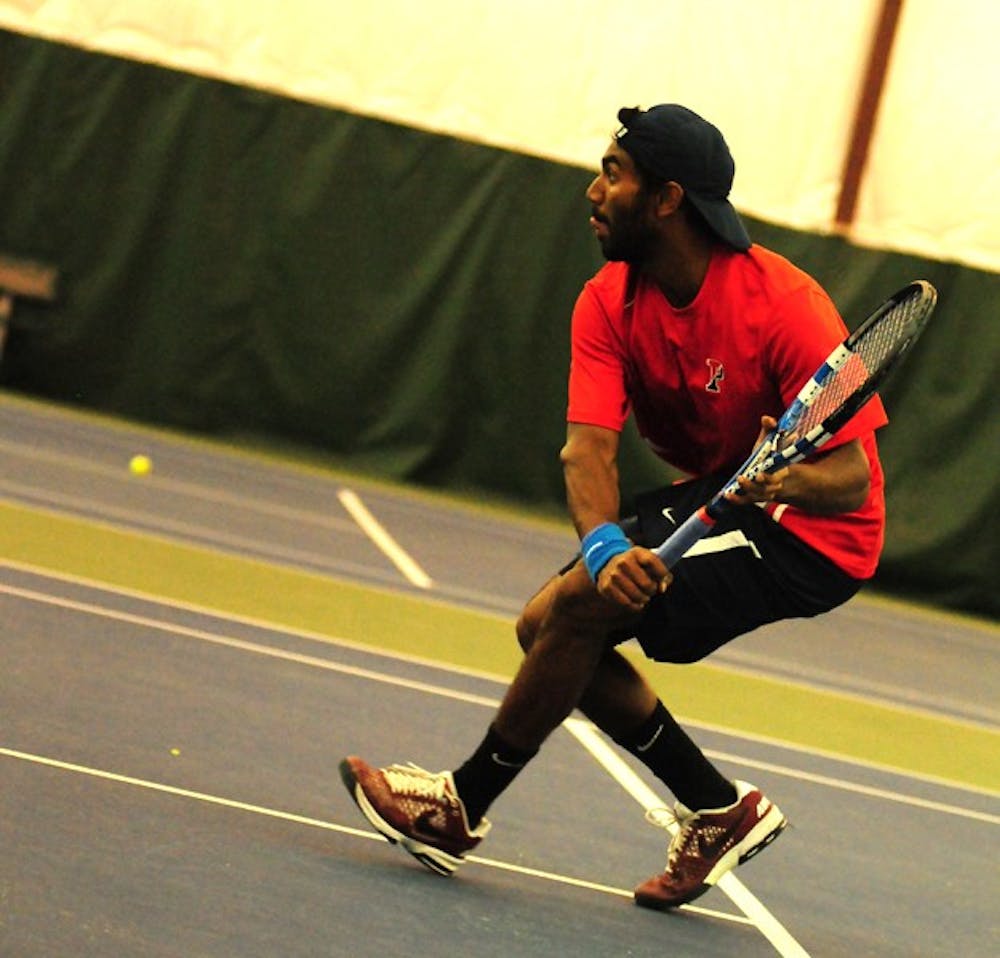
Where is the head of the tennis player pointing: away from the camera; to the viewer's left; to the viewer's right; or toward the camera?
to the viewer's left

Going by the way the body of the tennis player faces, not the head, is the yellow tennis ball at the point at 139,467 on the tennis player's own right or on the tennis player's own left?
on the tennis player's own right

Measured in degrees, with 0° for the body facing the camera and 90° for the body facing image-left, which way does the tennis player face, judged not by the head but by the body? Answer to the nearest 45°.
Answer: approximately 45°

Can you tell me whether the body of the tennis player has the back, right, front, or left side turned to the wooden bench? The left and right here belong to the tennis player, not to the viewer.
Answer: right
